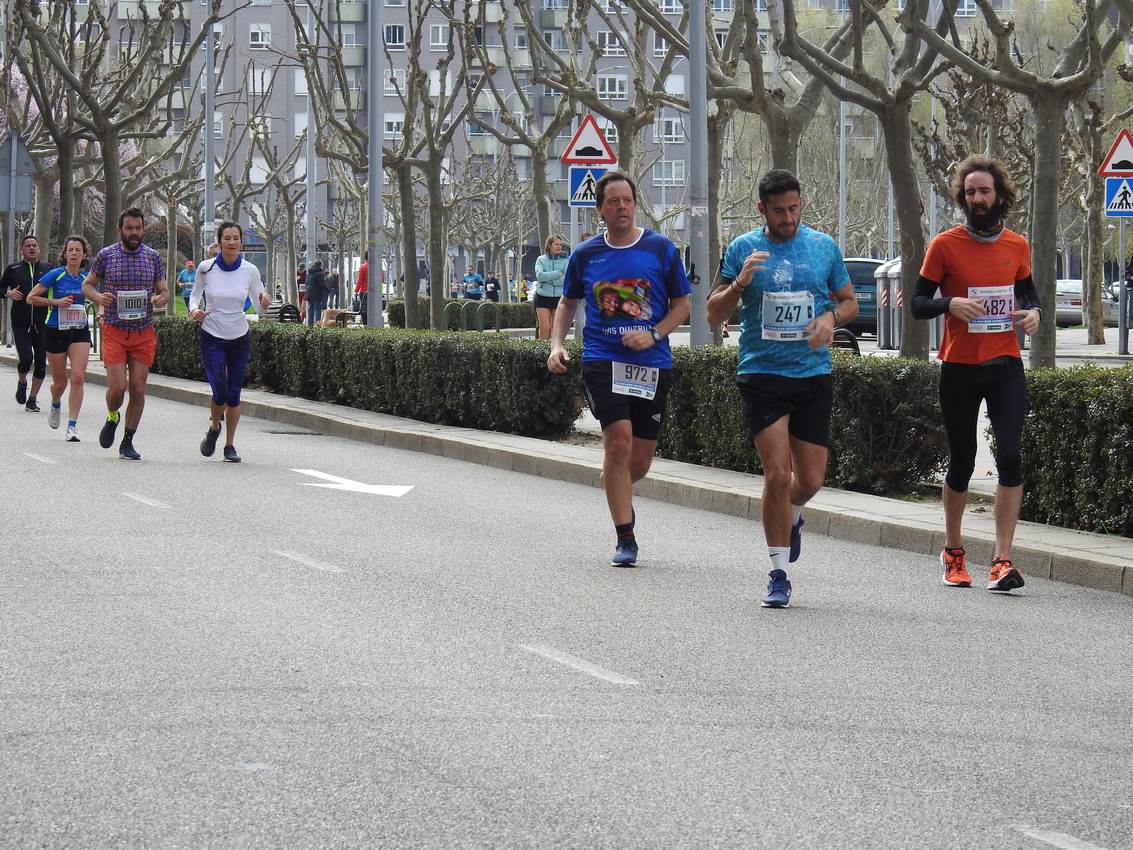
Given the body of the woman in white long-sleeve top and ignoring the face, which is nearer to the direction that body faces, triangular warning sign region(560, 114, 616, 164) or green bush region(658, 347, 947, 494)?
the green bush

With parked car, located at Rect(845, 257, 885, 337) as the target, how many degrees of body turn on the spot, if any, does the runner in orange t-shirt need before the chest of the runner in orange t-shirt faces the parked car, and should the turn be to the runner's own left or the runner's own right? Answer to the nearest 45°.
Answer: approximately 180°

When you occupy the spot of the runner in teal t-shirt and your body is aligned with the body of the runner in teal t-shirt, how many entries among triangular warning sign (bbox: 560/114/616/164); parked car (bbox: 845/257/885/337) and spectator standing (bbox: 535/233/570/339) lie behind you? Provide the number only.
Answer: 3

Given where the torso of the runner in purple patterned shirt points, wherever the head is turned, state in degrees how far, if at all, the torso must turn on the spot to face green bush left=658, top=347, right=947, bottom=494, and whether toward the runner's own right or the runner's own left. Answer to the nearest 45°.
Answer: approximately 45° to the runner's own left

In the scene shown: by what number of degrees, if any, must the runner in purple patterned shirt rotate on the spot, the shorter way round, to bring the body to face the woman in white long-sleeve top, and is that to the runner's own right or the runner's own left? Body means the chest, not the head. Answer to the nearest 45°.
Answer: approximately 45° to the runner's own left

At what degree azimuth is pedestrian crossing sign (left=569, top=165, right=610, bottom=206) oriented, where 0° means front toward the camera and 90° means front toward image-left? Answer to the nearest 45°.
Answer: approximately 0°

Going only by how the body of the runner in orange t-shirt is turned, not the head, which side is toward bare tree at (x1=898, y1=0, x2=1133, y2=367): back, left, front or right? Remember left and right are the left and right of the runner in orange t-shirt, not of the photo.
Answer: back

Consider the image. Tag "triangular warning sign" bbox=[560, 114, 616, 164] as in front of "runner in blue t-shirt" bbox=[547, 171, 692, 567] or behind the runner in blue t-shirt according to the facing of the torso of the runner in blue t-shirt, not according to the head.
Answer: behind

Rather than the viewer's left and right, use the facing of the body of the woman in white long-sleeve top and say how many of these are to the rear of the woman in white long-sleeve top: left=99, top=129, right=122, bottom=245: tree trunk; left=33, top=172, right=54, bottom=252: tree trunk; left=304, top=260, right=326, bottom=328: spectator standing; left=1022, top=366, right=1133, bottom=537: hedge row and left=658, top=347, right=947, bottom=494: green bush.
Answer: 3
